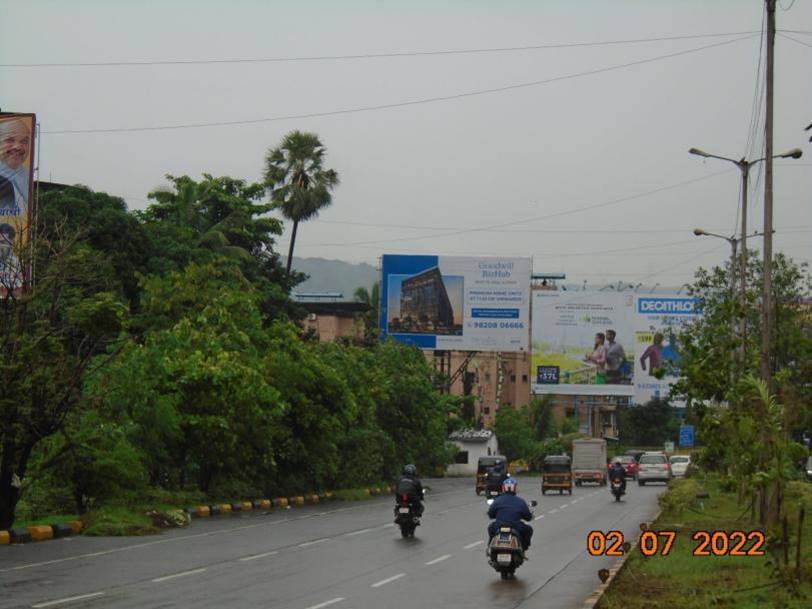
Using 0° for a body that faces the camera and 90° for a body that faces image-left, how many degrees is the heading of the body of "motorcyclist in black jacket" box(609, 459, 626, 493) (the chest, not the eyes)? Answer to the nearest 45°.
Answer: approximately 180°

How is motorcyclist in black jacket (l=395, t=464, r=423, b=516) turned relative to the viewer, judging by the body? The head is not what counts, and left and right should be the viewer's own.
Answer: facing away from the viewer

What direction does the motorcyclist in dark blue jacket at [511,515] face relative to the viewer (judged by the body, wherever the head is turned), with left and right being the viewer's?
facing away from the viewer

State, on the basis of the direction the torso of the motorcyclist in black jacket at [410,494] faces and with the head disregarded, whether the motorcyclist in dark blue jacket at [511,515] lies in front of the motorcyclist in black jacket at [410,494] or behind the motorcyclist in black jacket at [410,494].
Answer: behind

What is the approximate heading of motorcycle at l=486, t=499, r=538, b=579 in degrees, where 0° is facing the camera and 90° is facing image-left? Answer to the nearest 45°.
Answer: approximately 180°

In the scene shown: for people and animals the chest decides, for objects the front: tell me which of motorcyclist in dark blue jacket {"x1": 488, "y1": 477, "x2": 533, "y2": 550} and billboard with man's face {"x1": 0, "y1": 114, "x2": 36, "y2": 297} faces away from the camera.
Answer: the motorcyclist in dark blue jacket

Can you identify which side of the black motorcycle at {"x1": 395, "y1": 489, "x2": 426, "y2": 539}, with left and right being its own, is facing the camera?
back

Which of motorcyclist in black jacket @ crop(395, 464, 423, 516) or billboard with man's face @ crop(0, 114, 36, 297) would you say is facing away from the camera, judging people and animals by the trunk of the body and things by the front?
the motorcyclist in black jacket
